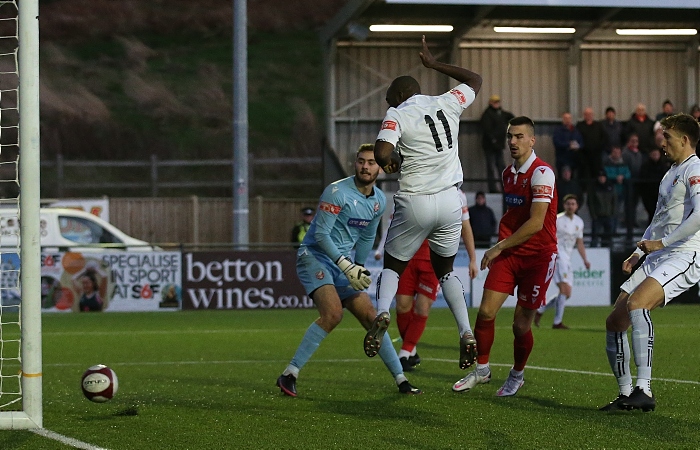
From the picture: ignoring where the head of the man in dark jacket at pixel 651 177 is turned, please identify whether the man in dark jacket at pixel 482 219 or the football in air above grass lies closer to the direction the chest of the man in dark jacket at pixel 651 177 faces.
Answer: the football in air above grass

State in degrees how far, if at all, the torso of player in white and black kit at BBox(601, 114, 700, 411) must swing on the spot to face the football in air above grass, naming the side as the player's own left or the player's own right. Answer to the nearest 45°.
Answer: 0° — they already face it

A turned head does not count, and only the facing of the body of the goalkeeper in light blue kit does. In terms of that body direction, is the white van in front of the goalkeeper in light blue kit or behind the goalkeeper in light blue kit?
behind

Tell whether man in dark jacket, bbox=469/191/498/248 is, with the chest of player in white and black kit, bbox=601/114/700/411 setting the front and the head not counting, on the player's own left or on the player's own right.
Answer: on the player's own right

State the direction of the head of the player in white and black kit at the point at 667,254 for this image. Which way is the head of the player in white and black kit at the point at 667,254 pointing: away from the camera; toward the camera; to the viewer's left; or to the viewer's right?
to the viewer's left

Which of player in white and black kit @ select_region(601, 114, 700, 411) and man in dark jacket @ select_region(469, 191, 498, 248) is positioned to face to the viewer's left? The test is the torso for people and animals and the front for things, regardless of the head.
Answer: the player in white and black kit

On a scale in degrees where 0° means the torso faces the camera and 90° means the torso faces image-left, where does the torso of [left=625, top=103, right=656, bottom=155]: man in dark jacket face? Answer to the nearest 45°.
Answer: approximately 0°

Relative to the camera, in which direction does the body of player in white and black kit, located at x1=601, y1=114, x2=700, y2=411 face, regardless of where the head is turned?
to the viewer's left

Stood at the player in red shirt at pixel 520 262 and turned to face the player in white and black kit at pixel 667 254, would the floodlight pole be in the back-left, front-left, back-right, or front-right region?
back-left

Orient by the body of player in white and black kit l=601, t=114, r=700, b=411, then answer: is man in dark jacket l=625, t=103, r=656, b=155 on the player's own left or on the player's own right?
on the player's own right
